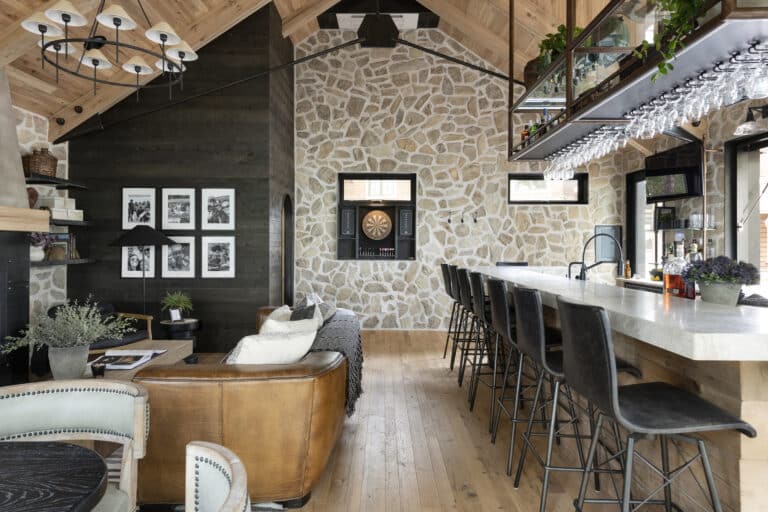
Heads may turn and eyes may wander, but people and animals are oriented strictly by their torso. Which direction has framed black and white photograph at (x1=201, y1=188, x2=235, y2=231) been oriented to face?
toward the camera

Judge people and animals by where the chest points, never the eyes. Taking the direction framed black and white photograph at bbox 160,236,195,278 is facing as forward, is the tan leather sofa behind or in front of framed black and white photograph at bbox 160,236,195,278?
in front

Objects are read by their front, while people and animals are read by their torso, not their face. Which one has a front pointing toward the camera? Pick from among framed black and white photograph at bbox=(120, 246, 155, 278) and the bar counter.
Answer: the framed black and white photograph

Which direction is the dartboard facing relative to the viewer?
toward the camera

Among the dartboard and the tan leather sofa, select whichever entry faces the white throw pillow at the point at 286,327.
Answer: the dartboard

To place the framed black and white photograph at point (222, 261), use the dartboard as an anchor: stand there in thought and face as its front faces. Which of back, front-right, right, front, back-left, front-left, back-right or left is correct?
front-right

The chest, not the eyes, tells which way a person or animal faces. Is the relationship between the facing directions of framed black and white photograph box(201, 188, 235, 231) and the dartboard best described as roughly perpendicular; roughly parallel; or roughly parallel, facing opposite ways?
roughly parallel

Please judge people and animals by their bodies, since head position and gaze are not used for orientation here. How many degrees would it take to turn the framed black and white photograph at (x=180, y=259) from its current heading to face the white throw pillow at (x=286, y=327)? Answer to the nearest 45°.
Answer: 0° — it already faces it

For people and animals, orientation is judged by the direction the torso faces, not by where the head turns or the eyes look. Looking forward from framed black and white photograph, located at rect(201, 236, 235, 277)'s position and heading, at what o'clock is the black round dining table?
The black round dining table is roughly at 12 o'clock from the framed black and white photograph.

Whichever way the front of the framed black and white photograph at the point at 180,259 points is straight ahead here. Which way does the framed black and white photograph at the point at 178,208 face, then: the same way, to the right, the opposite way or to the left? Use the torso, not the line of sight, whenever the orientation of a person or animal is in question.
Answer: the same way

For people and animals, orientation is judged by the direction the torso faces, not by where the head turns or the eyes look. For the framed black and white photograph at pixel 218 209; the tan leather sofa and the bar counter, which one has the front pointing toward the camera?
the framed black and white photograph

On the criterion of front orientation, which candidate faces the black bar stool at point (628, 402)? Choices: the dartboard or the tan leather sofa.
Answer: the dartboard

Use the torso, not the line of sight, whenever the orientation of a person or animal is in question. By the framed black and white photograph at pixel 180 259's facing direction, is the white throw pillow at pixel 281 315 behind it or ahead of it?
ahead

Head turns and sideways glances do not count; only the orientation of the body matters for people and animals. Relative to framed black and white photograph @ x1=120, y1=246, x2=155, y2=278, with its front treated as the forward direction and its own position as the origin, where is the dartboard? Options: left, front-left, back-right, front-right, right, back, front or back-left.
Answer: left

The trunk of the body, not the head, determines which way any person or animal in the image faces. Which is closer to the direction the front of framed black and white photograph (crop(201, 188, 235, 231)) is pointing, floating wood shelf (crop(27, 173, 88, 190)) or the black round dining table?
the black round dining table

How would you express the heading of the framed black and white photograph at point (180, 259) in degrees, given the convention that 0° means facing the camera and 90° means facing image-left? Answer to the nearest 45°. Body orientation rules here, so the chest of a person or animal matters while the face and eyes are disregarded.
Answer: approximately 0°

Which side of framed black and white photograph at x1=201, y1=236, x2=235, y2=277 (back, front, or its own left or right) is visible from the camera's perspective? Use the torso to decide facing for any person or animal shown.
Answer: front

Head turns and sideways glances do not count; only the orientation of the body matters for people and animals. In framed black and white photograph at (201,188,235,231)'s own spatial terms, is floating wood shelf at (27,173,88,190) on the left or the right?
on its right

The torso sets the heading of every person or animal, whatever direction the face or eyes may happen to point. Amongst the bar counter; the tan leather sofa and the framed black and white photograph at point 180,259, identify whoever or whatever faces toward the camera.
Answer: the framed black and white photograph

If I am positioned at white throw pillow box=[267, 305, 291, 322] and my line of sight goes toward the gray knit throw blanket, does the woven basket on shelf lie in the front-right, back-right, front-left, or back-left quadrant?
back-right

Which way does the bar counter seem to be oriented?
to the viewer's left
